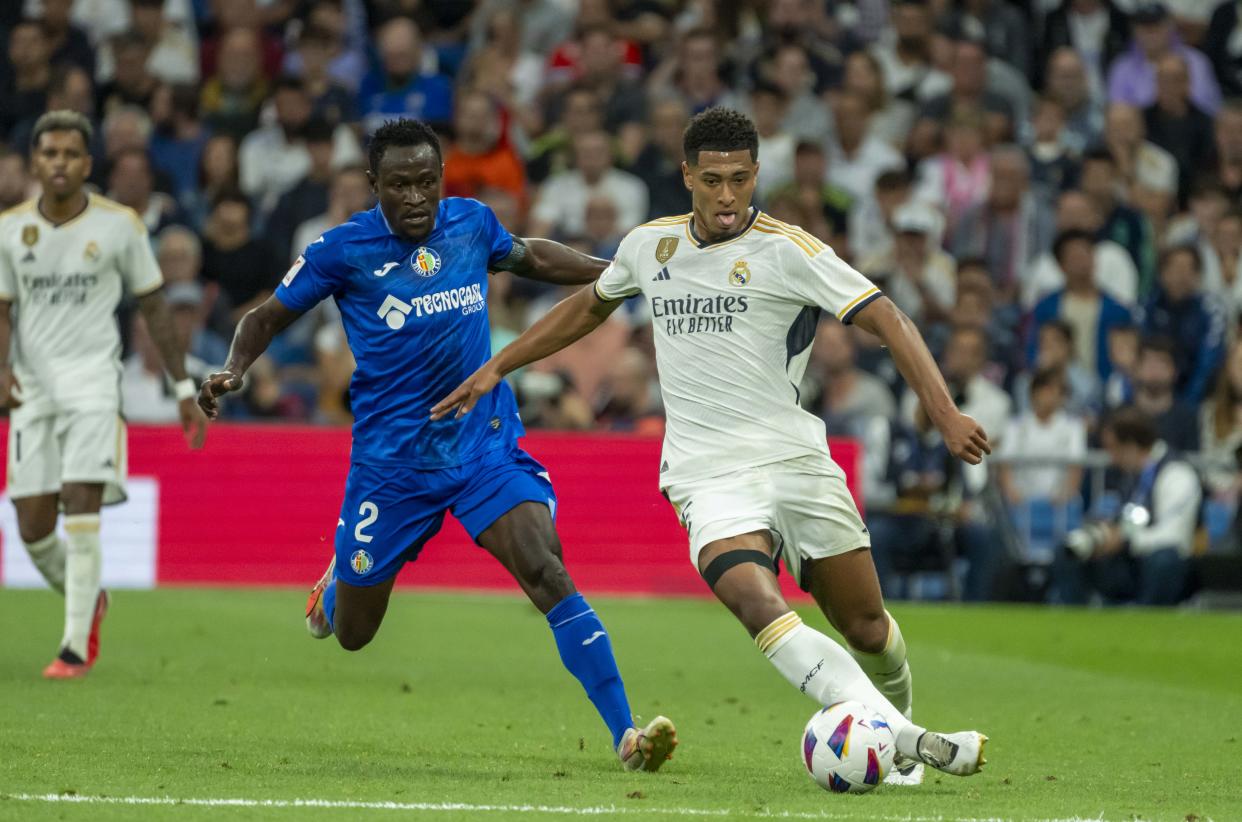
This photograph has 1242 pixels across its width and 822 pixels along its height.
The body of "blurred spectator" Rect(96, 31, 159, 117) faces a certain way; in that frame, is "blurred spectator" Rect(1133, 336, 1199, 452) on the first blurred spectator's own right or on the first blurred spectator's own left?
on the first blurred spectator's own left

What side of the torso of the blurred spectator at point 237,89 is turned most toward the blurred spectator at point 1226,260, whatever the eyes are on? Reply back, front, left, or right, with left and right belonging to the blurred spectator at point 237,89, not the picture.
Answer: left

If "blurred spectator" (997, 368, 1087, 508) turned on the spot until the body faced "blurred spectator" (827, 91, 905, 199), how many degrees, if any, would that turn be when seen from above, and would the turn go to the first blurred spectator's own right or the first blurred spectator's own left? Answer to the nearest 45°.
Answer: approximately 135° to the first blurred spectator's own right

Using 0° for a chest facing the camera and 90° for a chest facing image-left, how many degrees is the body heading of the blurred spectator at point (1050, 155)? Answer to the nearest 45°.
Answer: approximately 0°

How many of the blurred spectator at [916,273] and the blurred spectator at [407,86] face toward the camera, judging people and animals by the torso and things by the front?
2

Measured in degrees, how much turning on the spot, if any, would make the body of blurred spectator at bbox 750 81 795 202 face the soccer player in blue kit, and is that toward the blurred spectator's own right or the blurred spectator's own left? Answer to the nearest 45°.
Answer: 0° — they already face them

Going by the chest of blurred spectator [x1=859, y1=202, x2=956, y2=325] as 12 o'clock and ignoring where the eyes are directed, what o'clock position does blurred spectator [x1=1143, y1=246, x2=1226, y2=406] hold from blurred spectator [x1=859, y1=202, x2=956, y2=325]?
blurred spectator [x1=1143, y1=246, x2=1226, y2=406] is roughly at 9 o'clock from blurred spectator [x1=859, y1=202, x2=956, y2=325].
